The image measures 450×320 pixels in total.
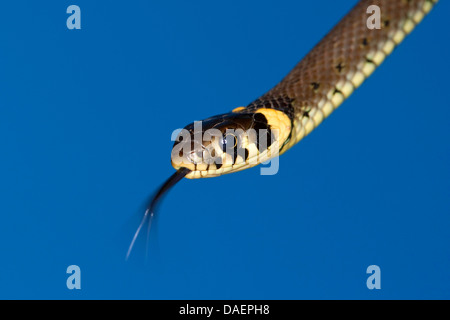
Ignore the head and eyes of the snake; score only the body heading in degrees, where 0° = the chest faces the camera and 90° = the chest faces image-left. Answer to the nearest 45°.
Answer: approximately 45°
